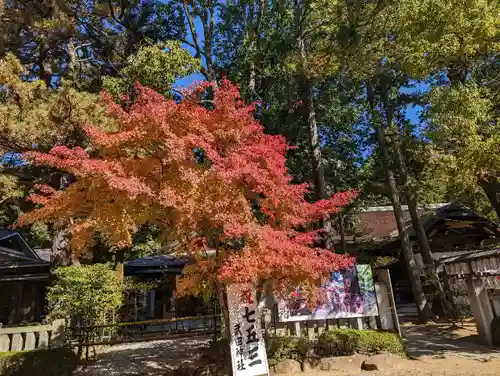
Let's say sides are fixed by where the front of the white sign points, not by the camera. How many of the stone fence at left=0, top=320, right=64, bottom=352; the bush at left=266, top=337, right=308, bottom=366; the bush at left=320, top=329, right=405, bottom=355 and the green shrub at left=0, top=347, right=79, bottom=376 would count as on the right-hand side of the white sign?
2

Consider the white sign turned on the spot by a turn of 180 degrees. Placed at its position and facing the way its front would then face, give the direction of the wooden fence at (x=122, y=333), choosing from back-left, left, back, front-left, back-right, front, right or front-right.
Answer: front-left

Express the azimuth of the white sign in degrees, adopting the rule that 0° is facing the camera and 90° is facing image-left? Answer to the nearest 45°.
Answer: approximately 0°

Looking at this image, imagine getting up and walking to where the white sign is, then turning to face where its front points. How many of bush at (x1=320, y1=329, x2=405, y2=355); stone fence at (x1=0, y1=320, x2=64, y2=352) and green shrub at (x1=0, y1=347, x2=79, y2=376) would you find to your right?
2

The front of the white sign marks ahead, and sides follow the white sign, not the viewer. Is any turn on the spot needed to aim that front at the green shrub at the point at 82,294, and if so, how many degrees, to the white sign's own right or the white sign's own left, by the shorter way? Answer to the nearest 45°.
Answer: approximately 135° to the white sign's own right

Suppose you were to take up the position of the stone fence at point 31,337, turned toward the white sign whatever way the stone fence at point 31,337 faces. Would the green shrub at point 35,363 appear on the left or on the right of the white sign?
right

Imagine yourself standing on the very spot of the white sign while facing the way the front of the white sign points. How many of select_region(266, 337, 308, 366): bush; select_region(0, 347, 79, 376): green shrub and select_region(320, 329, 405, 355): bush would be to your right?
1

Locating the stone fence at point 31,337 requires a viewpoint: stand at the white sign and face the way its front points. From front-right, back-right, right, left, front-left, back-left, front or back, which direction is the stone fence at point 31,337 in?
right

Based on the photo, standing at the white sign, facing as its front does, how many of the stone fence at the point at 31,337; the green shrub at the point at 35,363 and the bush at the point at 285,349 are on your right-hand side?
2

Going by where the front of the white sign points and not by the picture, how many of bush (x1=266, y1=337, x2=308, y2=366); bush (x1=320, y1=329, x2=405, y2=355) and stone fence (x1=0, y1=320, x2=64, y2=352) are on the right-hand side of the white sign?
1

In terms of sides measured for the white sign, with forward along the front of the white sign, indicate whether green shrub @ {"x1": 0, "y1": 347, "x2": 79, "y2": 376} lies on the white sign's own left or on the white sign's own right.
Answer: on the white sign's own right

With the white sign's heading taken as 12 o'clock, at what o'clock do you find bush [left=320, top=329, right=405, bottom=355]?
The bush is roughly at 8 o'clock from the white sign.
